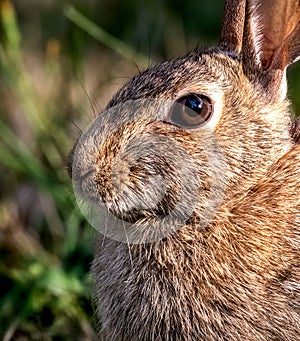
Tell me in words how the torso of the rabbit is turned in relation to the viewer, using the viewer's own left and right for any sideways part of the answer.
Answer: facing to the left of the viewer
